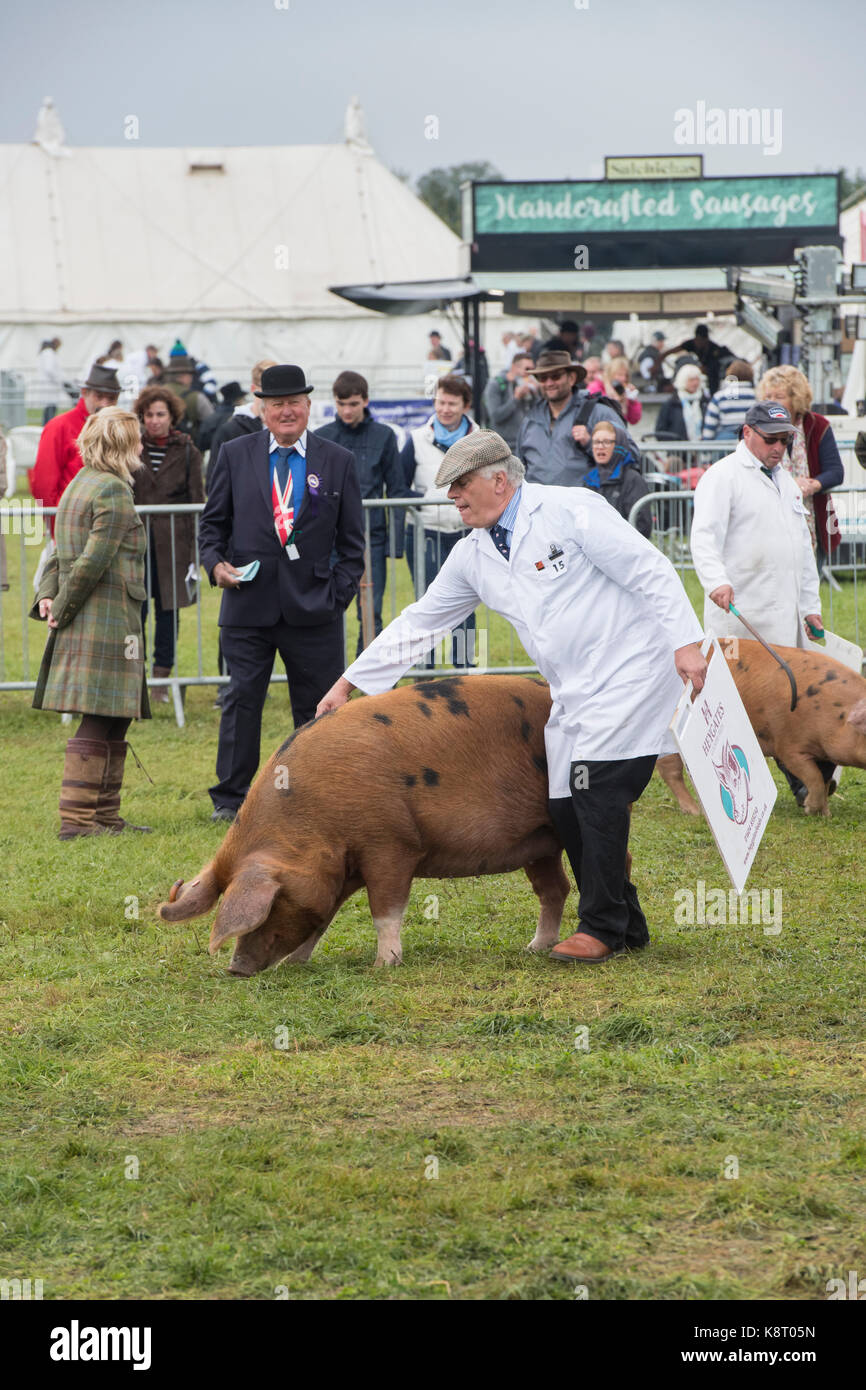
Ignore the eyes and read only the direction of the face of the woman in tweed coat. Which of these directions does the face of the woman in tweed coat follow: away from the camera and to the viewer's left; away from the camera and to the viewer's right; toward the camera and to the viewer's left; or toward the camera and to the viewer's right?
away from the camera and to the viewer's right

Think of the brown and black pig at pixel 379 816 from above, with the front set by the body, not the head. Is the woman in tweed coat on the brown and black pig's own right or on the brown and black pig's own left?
on the brown and black pig's own right

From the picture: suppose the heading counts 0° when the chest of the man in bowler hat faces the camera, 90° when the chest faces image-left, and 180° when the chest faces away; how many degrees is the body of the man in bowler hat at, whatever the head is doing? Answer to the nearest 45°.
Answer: approximately 0°

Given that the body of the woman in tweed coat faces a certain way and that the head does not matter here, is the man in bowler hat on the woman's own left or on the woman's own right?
on the woman's own right

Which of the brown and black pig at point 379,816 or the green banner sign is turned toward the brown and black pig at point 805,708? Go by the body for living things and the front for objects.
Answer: the green banner sign

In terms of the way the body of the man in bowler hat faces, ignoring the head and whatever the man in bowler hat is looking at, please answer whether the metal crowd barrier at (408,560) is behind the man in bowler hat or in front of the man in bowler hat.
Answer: behind

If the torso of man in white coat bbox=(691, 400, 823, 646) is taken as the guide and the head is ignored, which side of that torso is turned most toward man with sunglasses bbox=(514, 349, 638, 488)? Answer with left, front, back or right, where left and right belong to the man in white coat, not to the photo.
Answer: back

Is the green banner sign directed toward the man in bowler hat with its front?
yes
